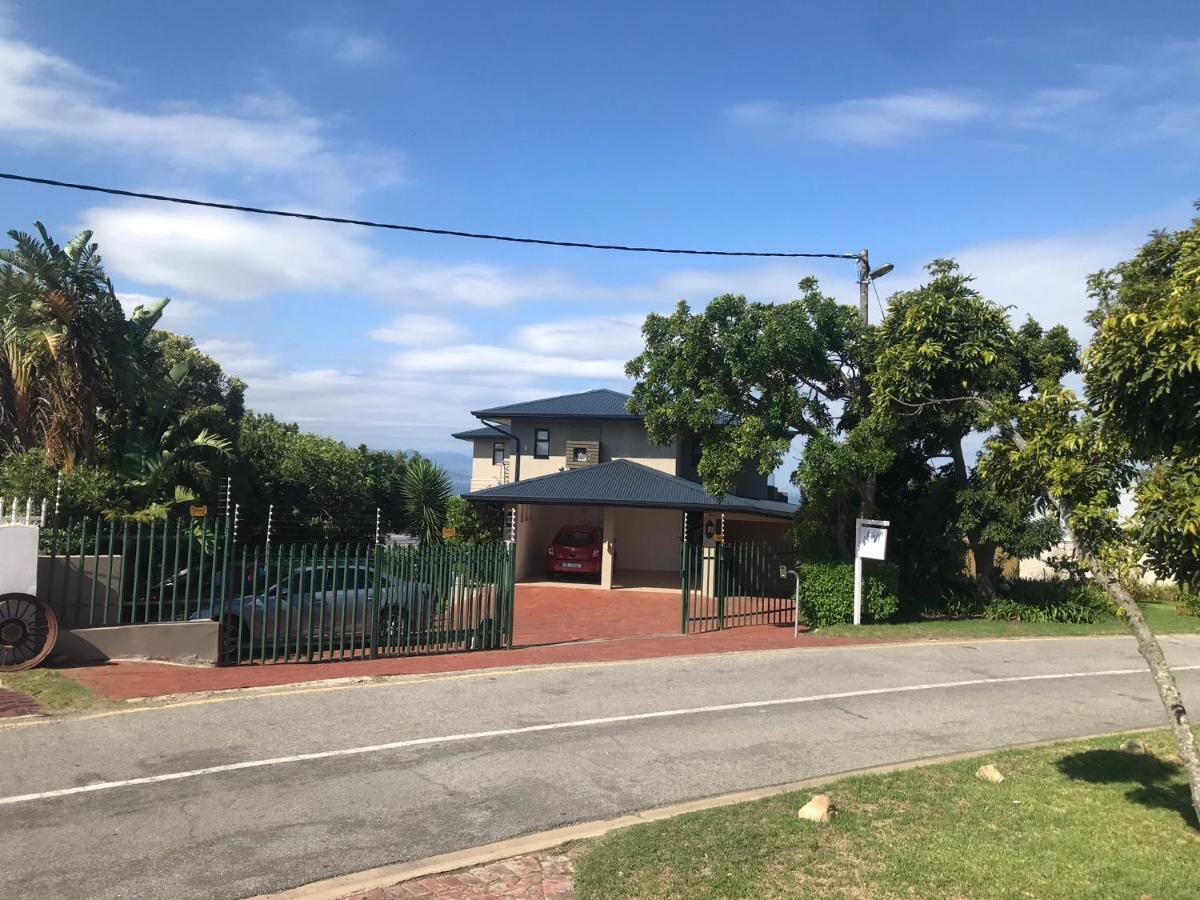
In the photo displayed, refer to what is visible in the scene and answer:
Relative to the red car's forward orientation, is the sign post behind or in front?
behind

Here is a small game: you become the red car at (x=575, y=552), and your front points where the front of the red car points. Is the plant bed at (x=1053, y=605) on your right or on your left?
on your right

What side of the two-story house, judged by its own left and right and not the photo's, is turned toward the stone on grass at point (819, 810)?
front

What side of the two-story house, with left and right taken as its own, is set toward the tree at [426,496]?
right

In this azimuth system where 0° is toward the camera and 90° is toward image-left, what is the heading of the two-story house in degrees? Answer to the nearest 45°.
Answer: approximately 0°

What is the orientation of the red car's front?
away from the camera

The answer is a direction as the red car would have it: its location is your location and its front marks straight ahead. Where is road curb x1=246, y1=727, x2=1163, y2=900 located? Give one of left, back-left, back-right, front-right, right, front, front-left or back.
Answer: back

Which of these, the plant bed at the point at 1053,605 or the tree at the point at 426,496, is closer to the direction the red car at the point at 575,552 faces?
the tree
